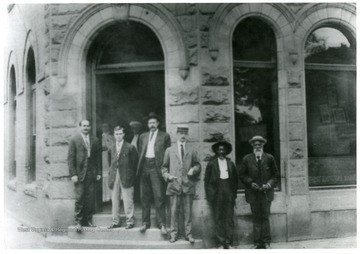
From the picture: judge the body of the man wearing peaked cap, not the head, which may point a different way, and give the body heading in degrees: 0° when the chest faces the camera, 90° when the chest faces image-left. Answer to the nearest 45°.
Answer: approximately 0°

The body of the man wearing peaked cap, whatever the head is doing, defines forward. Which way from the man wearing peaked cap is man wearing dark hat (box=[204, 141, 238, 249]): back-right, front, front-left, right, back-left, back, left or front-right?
left

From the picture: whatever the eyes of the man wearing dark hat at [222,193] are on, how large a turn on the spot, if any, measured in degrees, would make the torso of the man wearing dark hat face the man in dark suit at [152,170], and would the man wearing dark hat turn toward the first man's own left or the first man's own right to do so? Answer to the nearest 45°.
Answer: approximately 90° to the first man's own right

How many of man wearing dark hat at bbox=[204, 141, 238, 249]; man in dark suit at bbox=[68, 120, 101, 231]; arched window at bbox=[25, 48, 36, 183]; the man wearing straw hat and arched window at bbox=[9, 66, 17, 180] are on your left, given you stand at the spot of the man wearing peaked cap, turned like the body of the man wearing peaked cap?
2
